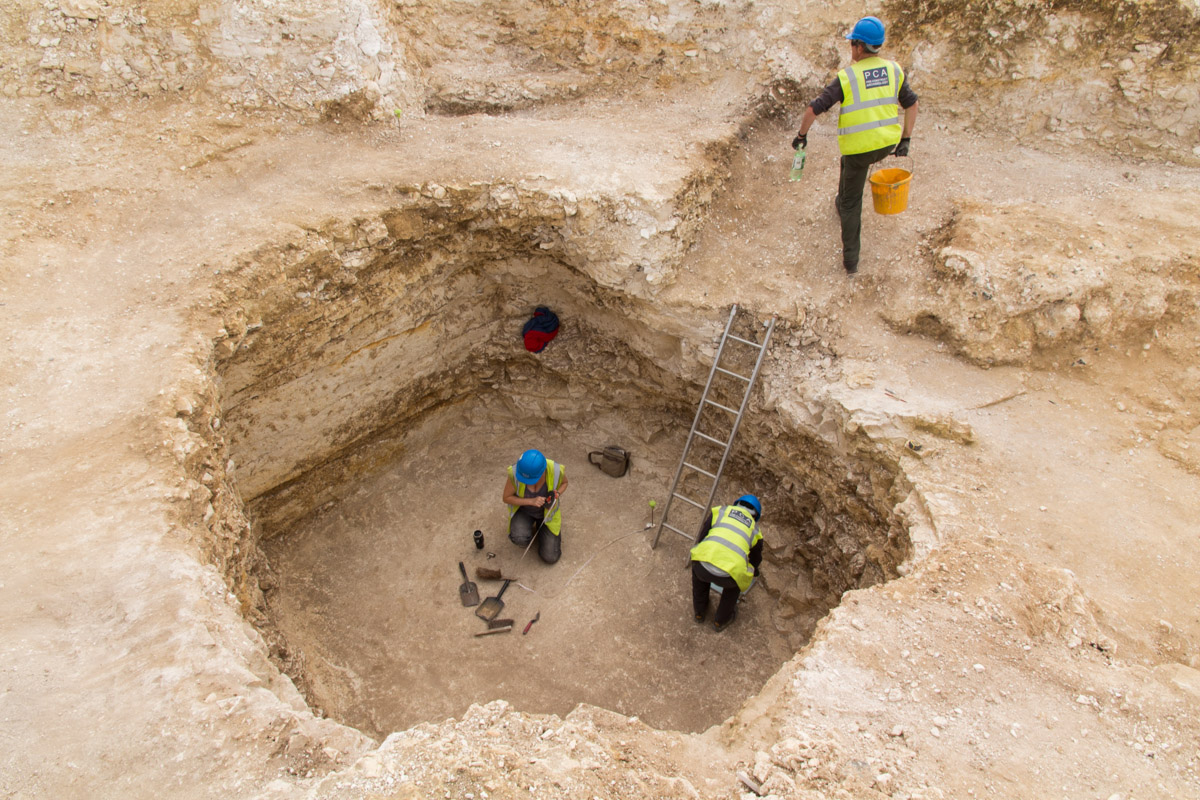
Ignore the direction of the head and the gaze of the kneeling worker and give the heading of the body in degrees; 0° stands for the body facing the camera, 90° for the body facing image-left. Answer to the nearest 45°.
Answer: approximately 0°

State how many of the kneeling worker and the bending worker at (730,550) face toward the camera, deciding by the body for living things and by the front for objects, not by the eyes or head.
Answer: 1

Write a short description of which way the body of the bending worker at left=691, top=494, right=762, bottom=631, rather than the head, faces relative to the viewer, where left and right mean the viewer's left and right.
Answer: facing away from the viewer and to the right of the viewer

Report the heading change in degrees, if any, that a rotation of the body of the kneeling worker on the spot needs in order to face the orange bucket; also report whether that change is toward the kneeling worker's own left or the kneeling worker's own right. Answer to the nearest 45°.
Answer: approximately 90° to the kneeling worker's own left

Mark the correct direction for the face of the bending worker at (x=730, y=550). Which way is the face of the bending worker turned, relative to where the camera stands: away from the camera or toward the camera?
away from the camera

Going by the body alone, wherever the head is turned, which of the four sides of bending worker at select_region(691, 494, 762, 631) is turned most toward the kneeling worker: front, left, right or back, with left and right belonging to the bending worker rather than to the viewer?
left
